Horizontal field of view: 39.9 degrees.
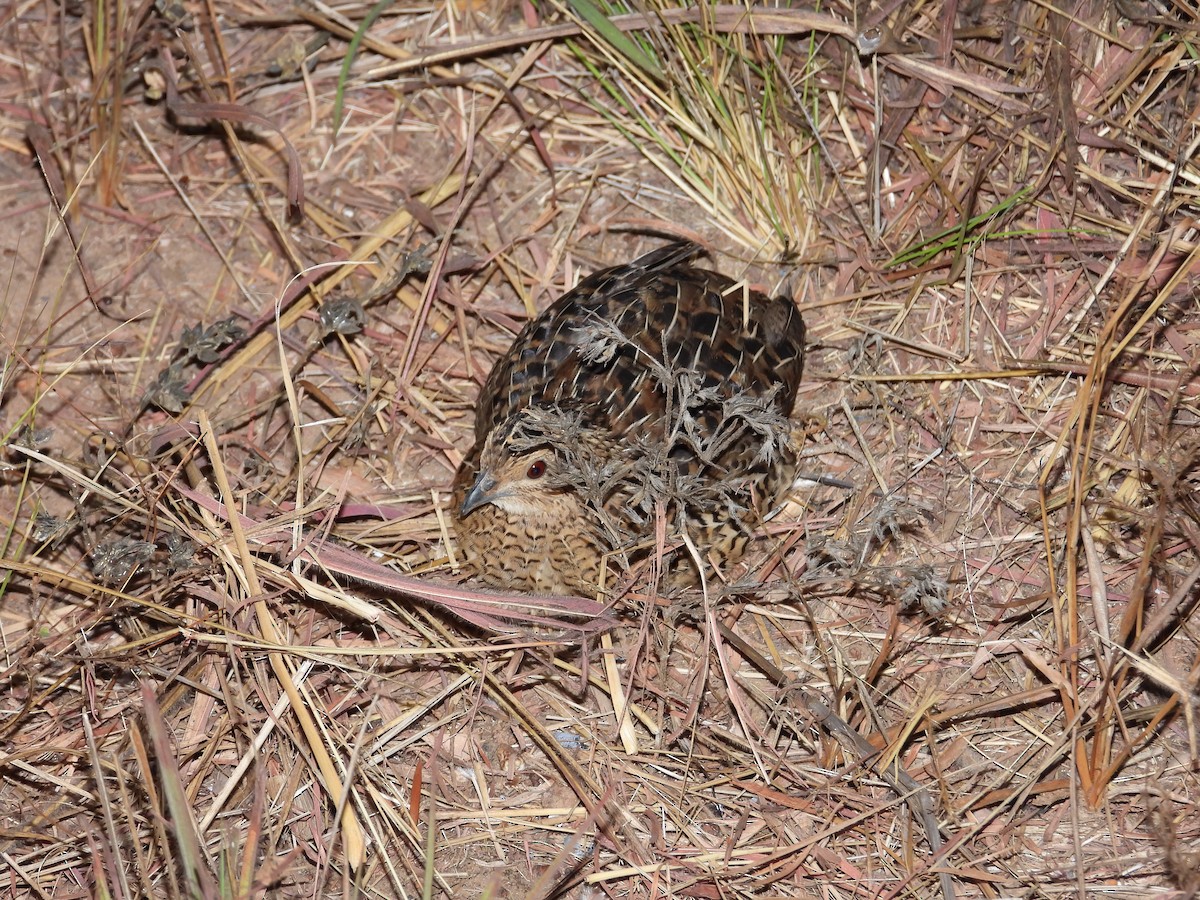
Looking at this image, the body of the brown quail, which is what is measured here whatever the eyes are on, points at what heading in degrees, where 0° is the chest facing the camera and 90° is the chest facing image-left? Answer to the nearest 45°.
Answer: approximately 45°
